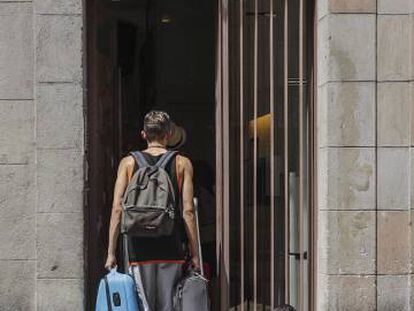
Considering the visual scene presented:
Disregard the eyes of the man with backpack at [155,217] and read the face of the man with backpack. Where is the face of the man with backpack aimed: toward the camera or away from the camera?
away from the camera

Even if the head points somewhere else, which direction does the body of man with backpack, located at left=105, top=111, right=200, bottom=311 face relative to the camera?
away from the camera

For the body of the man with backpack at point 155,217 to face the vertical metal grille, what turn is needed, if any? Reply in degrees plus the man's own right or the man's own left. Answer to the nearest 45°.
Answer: approximately 45° to the man's own right
